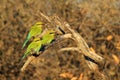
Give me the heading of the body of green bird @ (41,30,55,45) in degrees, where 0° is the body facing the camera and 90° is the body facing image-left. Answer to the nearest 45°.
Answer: approximately 270°
